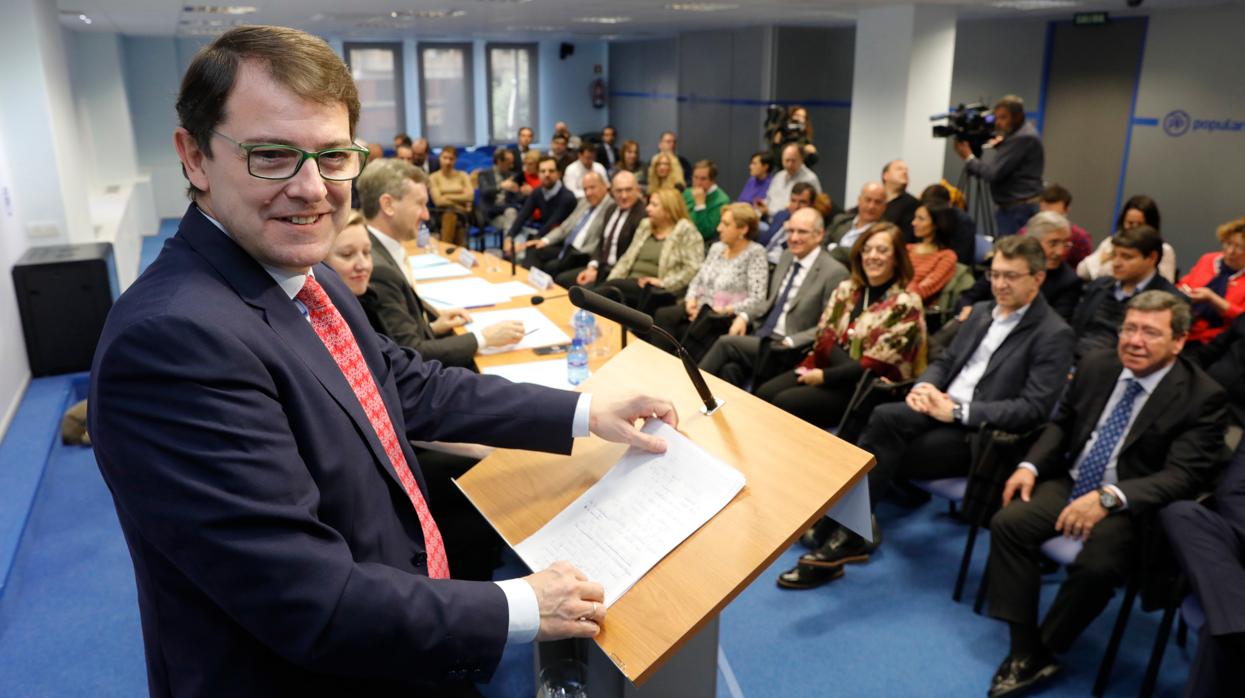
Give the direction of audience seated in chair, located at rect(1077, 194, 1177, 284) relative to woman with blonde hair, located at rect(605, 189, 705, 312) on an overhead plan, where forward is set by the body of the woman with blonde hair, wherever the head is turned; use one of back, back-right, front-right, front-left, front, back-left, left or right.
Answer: back-left

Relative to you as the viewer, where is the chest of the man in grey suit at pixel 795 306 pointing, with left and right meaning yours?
facing the viewer and to the left of the viewer

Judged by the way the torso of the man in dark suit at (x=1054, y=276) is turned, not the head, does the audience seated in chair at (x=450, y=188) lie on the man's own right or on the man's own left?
on the man's own right

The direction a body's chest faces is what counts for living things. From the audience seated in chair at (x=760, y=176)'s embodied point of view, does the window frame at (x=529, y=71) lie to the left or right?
on their right

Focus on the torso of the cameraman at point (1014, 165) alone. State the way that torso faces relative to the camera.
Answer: to the viewer's left

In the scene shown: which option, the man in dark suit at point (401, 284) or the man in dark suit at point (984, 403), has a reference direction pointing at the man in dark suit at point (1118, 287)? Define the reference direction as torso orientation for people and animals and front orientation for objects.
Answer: the man in dark suit at point (401, 284)

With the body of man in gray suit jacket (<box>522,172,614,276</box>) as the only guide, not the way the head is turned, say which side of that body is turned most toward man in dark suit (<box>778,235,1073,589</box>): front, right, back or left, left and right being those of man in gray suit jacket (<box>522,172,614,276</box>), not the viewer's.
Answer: left

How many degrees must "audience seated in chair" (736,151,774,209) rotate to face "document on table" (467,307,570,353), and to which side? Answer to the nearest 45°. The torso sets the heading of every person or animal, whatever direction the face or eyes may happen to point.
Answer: approximately 45° to their left

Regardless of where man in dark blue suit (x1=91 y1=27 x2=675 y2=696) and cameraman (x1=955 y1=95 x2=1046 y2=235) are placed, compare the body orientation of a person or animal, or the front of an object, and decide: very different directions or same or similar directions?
very different directions

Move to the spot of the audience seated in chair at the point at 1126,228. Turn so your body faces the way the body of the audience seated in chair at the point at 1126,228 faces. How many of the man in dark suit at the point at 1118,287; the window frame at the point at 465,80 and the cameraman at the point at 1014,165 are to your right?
2

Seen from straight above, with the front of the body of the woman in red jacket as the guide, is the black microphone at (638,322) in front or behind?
in front

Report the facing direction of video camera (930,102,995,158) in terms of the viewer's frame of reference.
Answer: facing to the left of the viewer

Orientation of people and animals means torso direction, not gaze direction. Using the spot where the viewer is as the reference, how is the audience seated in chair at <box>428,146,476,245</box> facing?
facing the viewer

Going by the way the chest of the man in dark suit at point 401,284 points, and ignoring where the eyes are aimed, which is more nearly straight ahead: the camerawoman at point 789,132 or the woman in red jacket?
the woman in red jacket
